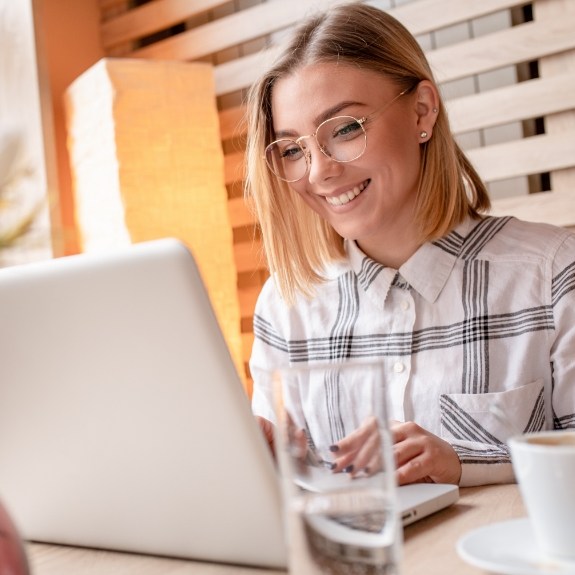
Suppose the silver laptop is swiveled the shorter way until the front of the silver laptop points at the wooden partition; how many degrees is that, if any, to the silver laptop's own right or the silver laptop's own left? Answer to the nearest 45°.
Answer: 0° — it already faces it

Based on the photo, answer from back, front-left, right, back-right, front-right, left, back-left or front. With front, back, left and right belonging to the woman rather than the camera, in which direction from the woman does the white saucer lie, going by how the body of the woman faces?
front-left

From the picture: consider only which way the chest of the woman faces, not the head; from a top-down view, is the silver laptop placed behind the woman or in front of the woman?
in front

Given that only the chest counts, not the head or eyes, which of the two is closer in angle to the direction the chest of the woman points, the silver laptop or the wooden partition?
the silver laptop

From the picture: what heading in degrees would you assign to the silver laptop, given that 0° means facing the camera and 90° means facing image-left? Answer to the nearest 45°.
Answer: approximately 225°

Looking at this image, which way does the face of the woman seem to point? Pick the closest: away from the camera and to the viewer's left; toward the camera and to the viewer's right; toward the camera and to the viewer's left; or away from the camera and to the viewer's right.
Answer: toward the camera and to the viewer's left

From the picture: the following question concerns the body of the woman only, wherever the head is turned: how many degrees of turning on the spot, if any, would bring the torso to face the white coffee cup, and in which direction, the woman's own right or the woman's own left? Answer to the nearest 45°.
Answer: approximately 45° to the woman's own left

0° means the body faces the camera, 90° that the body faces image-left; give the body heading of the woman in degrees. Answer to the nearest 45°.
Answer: approximately 45°

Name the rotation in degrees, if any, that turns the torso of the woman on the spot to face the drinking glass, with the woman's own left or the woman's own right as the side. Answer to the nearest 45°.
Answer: approximately 45° to the woman's own left

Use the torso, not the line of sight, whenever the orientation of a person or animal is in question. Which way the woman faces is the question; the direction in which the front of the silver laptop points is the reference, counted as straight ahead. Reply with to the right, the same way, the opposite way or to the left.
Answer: the opposite way

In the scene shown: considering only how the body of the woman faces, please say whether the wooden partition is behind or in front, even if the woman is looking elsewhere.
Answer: behind
